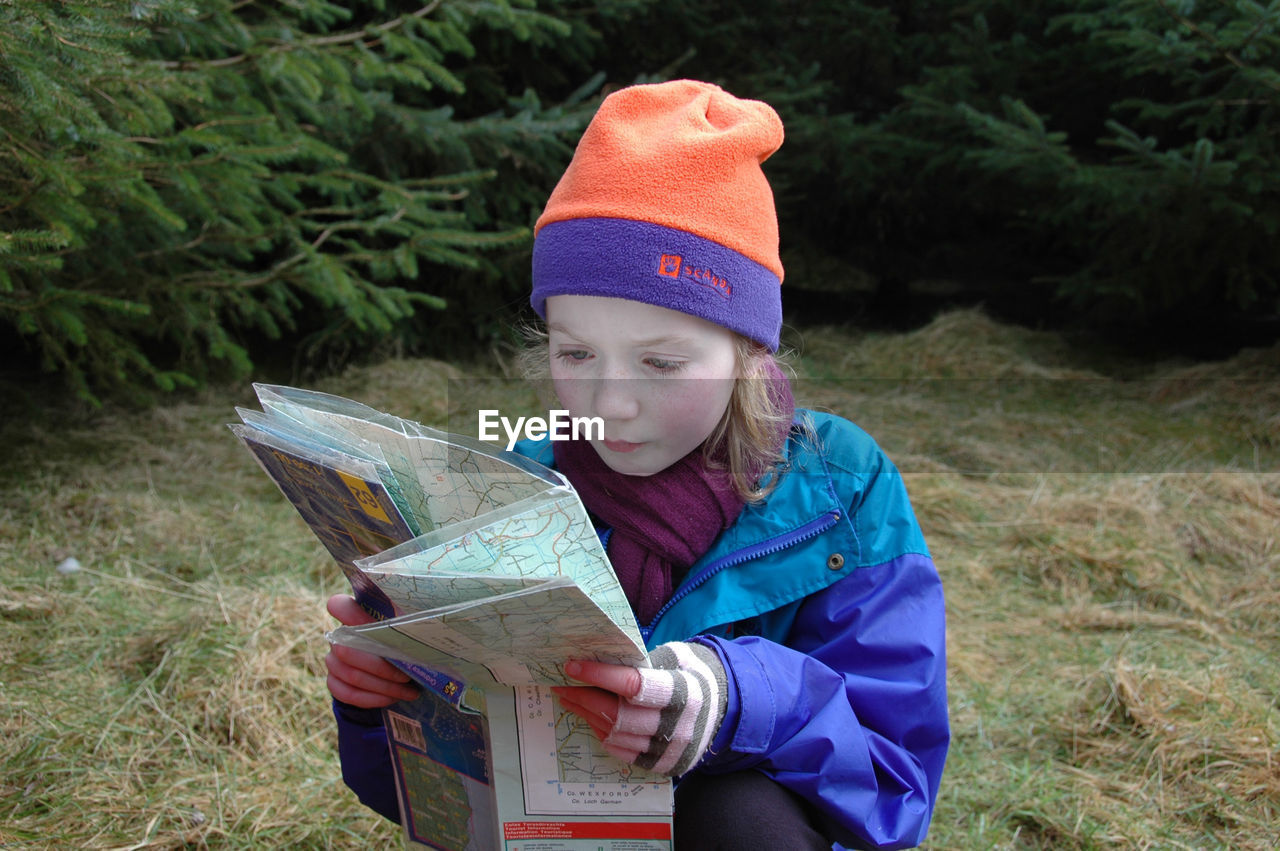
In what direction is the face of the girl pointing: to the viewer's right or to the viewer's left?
to the viewer's left

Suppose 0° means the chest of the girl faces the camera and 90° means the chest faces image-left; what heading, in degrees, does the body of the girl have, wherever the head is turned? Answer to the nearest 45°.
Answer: approximately 45°

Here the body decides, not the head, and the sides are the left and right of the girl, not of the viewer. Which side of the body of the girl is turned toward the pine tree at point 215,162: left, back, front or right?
right
